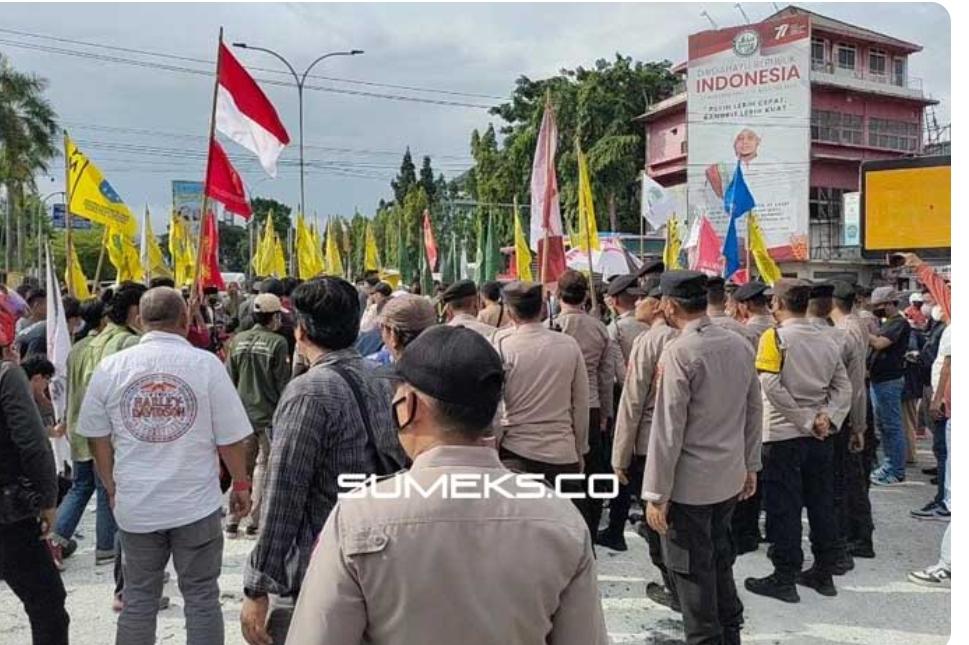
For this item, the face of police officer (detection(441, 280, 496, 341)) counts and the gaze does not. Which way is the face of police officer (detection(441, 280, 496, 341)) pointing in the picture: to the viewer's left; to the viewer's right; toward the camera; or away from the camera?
away from the camera

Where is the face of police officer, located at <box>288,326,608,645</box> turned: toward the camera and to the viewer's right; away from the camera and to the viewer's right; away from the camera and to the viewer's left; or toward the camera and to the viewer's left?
away from the camera and to the viewer's left

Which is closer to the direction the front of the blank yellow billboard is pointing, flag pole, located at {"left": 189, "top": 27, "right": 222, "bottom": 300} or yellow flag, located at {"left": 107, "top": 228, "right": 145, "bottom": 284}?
the flag pole

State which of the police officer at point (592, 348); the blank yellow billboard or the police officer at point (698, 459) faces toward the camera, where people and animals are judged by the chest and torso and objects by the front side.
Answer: the blank yellow billboard

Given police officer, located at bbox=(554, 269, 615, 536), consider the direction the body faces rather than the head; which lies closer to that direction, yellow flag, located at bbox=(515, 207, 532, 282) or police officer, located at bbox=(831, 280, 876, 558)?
the yellow flag

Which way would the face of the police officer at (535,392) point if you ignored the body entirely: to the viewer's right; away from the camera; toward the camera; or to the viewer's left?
away from the camera

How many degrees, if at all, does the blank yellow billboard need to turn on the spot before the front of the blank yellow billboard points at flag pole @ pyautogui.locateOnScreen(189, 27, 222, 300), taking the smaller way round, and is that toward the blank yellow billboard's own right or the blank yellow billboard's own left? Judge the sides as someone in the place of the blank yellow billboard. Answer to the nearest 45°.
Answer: approximately 90° to the blank yellow billboard's own right
